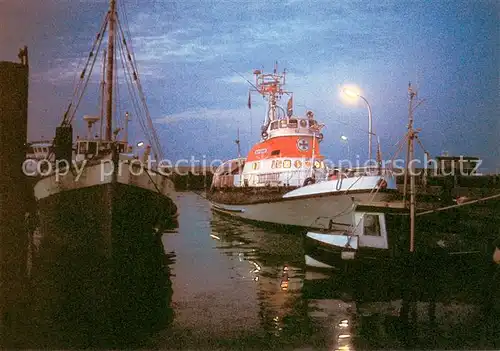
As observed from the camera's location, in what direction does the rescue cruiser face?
facing the viewer and to the right of the viewer

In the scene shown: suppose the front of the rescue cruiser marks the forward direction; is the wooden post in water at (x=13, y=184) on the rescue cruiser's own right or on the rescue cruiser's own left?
on the rescue cruiser's own right
